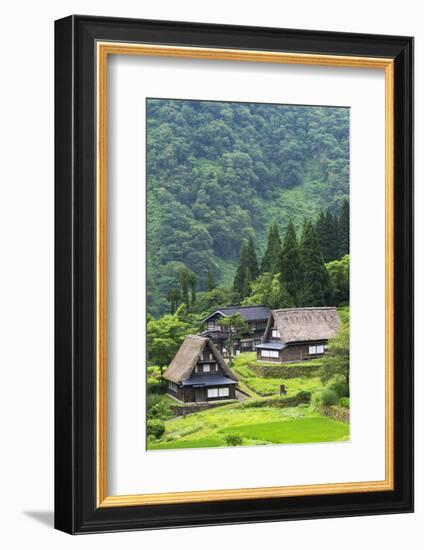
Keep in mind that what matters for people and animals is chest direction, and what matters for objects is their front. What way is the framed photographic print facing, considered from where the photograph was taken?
facing the viewer and to the right of the viewer
